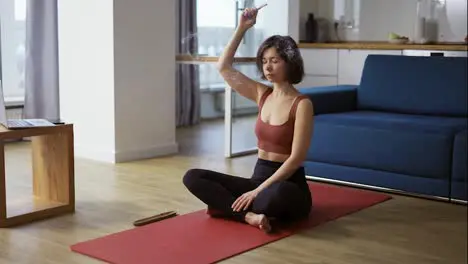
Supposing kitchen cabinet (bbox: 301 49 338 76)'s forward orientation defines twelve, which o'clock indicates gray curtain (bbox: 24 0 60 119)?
The gray curtain is roughly at 2 o'clock from the kitchen cabinet.

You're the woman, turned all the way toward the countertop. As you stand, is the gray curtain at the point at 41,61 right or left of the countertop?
left

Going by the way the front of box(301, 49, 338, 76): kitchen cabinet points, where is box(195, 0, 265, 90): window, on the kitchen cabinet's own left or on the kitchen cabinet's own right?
on the kitchen cabinet's own right

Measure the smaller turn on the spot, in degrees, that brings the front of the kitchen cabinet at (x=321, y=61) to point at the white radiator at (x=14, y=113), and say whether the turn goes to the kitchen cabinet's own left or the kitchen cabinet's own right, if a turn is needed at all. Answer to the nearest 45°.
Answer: approximately 45° to the kitchen cabinet's own right

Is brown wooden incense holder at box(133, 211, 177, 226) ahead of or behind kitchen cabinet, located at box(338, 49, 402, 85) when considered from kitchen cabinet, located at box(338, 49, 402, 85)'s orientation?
ahead

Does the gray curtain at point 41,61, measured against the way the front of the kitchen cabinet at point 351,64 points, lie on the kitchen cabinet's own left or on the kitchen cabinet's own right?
on the kitchen cabinet's own right

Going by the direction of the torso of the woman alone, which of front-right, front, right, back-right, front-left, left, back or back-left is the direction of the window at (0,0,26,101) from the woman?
right

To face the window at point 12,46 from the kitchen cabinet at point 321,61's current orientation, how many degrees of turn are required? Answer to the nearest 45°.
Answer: approximately 45° to its right

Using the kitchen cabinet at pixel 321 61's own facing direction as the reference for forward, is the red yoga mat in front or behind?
in front

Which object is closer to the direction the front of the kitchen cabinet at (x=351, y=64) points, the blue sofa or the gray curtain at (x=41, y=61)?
the blue sofa

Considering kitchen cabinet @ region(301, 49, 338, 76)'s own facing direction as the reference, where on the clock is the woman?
The woman is roughly at 12 o'clock from the kitchen cabinet.

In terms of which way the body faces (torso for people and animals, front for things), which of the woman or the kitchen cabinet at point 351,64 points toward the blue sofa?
the kitchen cabinet

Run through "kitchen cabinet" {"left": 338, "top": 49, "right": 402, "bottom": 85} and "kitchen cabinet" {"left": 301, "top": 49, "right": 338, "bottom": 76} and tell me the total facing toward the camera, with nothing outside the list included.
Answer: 2
